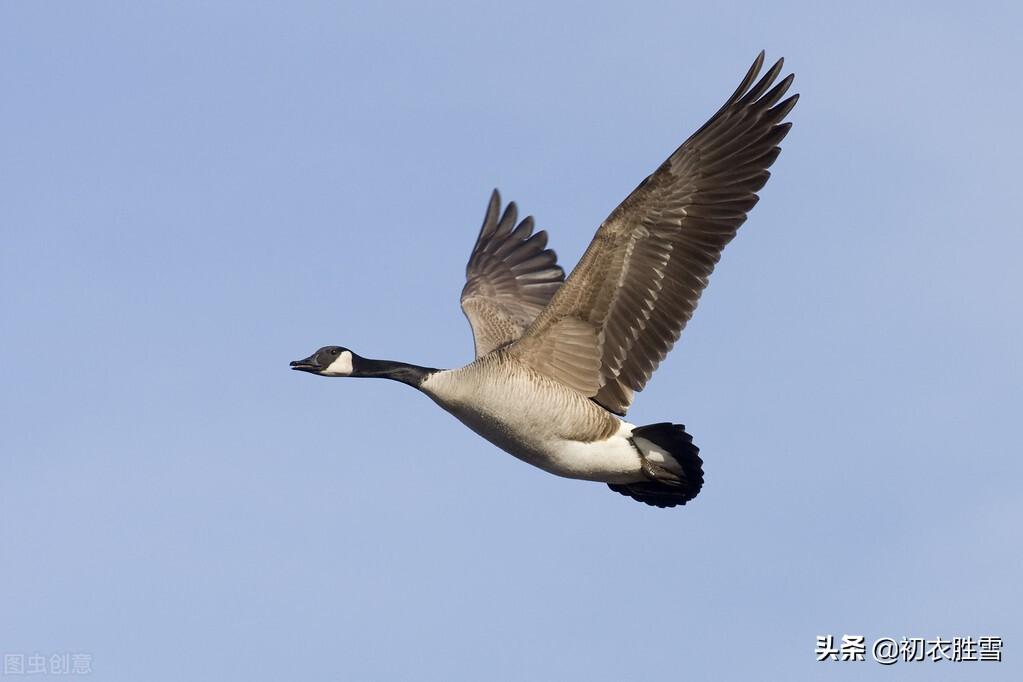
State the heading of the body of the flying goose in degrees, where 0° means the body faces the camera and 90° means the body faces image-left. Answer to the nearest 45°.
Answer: approximately 90°
